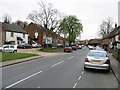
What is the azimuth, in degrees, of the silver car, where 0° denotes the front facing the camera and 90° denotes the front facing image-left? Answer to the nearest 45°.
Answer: approximately 180°
